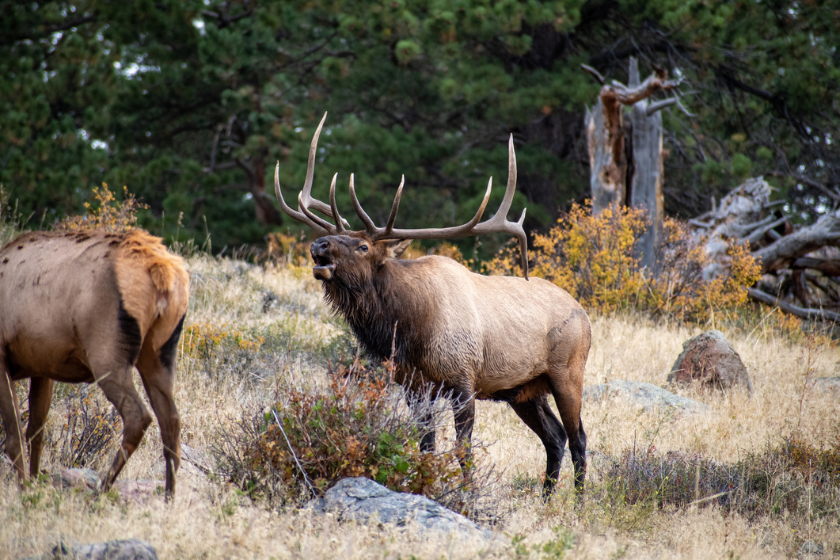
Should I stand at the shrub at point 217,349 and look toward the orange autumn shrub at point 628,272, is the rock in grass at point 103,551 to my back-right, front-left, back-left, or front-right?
back-right

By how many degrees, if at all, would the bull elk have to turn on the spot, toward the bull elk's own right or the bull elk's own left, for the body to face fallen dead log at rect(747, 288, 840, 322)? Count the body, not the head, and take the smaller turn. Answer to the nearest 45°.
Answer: approximately 180°

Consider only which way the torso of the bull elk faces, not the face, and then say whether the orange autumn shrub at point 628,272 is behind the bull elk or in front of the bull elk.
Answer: behind

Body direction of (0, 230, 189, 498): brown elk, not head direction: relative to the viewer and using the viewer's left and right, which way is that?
facing away from the viewer and to the left of the viewer

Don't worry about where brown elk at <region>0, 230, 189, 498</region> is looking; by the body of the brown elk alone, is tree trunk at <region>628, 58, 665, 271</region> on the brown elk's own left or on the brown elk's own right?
on the brown elk's own right

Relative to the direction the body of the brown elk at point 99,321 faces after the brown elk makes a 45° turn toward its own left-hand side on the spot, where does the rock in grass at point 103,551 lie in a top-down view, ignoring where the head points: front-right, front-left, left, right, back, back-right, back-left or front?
left

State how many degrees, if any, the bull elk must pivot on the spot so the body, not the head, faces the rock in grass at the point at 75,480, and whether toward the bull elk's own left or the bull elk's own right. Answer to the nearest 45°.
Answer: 0° — it already faces it

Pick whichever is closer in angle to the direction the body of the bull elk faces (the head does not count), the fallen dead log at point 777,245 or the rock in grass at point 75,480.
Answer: the rock in grass

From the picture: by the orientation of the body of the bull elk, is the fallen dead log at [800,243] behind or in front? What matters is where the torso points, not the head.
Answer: behind

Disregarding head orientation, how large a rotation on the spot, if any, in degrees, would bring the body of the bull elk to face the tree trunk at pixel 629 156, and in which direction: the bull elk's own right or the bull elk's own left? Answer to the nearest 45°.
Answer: approximately 135° to the bull elk's own right

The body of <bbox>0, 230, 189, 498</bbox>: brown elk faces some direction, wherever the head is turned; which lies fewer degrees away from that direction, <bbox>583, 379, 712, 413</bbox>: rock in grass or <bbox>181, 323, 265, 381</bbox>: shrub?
the shrub

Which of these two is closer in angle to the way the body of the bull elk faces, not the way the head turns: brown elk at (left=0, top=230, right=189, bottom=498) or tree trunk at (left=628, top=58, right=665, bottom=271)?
the brown elk

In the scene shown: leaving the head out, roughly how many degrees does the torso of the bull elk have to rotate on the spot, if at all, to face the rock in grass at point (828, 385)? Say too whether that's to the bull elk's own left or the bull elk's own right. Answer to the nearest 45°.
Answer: approximately 180°
